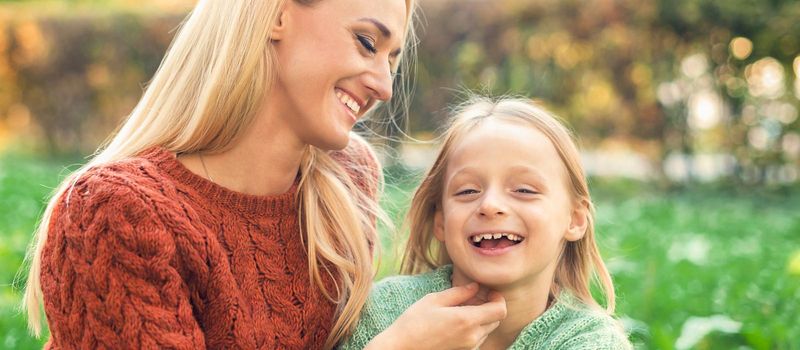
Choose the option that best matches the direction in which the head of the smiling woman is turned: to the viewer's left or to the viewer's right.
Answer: to the viewer's right

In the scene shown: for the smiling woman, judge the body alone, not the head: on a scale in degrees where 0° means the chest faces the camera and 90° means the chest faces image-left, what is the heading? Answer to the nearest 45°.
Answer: approximately 315°
